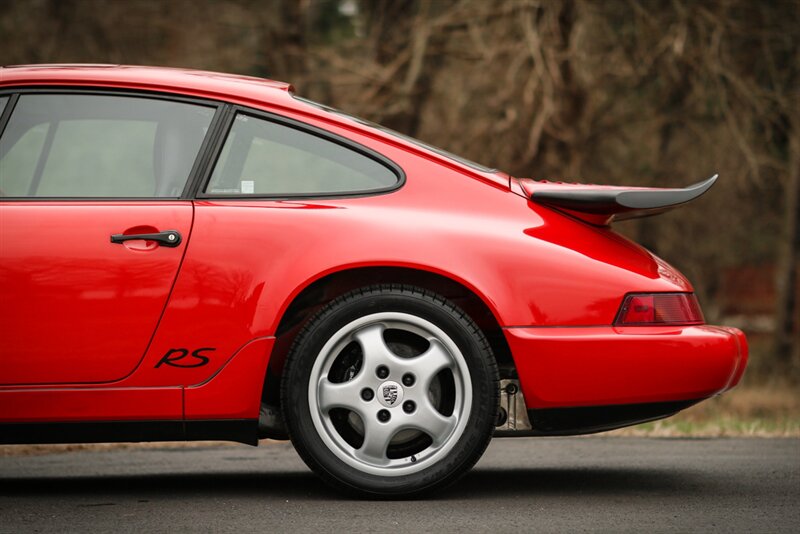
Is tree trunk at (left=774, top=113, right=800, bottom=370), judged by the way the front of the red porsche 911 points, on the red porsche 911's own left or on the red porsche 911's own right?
on the red porsche 911's own right

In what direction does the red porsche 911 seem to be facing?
to the viewer's left
